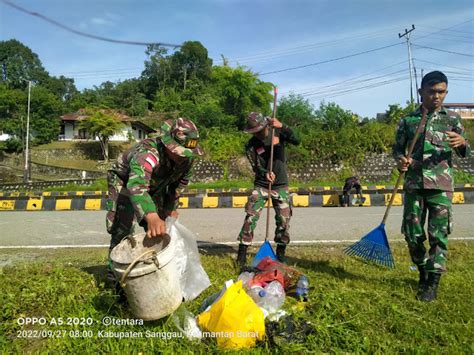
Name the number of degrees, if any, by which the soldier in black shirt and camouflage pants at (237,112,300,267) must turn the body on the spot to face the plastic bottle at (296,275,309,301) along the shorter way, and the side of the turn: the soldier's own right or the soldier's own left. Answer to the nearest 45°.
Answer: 0° — they already face it

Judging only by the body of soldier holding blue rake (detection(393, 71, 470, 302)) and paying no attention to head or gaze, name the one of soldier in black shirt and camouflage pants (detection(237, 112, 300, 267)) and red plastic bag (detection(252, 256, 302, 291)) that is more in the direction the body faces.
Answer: the red plastic bag

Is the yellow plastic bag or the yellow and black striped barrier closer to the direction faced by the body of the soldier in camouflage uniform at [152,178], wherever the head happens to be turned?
the yellow plastic bag

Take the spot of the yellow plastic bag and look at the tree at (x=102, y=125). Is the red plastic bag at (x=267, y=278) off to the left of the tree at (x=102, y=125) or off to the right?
right

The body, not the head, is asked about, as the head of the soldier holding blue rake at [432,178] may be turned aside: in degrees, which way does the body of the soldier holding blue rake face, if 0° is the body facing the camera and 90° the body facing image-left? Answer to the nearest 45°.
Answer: approximately 0°

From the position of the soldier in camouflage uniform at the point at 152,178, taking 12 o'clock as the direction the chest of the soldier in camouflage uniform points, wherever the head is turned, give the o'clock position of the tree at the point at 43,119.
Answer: The tree is roughly at 7 o'clock from the soldier in camouflage uniform.

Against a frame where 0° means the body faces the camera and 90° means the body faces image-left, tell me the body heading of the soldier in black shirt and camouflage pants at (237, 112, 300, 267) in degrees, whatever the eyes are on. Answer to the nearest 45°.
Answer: approximately 0°

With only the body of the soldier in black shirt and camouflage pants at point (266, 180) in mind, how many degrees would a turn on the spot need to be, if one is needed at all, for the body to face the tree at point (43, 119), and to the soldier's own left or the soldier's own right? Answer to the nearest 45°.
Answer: approximately 135° to the soldier's own right

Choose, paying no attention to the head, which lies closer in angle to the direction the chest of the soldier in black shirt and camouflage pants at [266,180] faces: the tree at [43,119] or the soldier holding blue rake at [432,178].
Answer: the soldier holding blue rake

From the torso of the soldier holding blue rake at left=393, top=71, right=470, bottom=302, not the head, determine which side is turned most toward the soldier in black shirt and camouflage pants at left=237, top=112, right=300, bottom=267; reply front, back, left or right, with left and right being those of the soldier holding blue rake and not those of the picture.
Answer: right

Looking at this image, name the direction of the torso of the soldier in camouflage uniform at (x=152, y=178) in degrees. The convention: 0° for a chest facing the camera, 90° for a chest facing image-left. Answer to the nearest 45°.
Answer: approximately 315°

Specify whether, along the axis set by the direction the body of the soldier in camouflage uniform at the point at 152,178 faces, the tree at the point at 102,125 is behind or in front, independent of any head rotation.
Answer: behind

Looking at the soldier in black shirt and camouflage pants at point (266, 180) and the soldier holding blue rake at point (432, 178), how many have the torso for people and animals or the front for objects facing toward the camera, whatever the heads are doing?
2

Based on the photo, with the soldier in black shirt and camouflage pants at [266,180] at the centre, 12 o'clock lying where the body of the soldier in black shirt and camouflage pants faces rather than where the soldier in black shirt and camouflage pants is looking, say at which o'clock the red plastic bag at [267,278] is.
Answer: The red plastic bag is roughly at 12 o'clock from the soldier in black shirt and camouflage pants.
